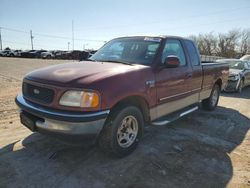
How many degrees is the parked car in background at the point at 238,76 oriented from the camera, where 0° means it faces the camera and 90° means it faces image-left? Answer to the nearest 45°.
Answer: approximately 45°

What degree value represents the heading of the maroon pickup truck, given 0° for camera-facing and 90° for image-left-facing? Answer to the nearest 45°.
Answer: approximately 45°

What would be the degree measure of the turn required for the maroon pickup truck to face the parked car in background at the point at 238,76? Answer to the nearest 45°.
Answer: approximately 180°

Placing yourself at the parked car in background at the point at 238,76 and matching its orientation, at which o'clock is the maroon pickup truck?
The maroon pickup truck is roughly at 11 o'clock from the parked car in background.
